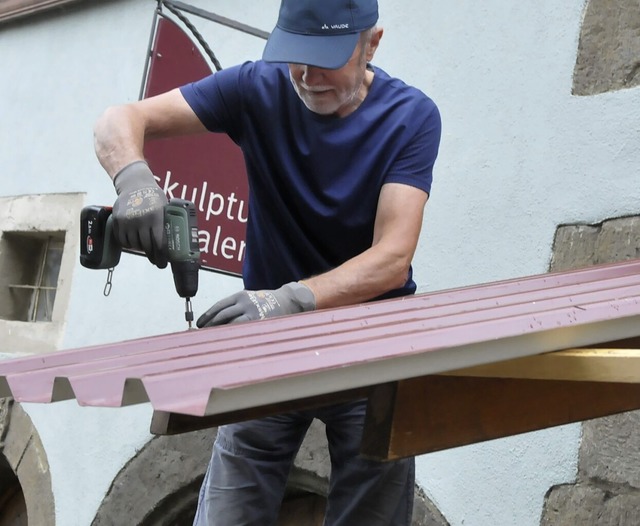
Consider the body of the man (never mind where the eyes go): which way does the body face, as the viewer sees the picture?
toward the camera

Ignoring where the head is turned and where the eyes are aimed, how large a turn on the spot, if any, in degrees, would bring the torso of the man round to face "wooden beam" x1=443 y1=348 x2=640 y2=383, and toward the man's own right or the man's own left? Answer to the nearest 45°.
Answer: approximately 45° to the man's own left

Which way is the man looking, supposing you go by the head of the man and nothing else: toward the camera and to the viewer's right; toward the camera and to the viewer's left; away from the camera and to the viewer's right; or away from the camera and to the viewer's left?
toward the camera and to the viewer's left

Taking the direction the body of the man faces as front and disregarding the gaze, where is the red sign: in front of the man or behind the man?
behind

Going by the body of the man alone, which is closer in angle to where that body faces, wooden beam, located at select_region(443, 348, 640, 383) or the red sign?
the wooden beam
